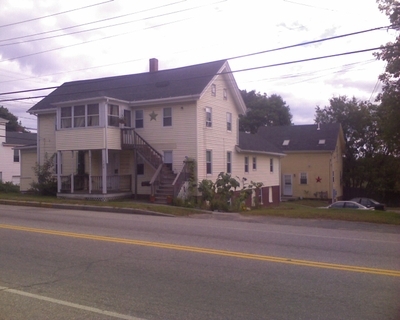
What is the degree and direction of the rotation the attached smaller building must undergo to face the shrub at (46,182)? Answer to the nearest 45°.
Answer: approximately 45° to its right

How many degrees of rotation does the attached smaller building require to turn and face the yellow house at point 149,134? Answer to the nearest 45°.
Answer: approximately 45° to its right

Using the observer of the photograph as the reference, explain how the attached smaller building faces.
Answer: facing the viewer
